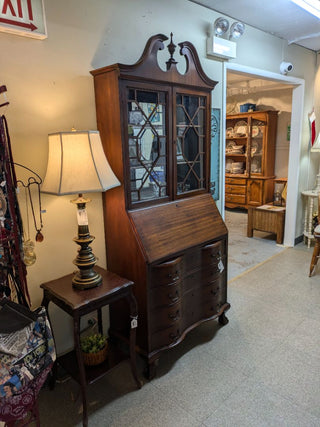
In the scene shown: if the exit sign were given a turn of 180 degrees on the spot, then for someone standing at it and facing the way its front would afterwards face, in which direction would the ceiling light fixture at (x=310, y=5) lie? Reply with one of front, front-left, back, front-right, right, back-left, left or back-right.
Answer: back-right

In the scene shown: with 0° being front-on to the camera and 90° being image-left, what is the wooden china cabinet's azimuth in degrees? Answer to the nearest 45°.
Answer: approximately 45°

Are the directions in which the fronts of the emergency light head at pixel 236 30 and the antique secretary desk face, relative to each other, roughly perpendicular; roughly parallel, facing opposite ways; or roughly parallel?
roughly parallel

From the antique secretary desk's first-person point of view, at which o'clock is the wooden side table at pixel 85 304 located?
The wooden side table is roughly at 3 o'clock from the antique secretary desk.

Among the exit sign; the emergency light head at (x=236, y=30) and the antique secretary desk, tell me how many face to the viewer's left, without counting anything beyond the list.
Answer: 0

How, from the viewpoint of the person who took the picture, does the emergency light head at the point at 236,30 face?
facing the viewer and to the right of the viewer

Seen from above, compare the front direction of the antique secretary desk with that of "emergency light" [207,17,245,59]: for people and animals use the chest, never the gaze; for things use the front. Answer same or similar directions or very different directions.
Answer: same or similar directions

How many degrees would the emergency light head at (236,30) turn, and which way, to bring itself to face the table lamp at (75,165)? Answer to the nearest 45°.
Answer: approximately 90° to its right

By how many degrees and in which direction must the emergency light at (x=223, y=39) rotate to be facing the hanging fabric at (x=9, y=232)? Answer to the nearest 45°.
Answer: approximately 90° to its right

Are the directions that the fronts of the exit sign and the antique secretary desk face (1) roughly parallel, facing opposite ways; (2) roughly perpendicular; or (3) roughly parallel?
roughly parallel

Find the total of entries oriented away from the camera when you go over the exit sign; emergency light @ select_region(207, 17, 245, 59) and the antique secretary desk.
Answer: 0

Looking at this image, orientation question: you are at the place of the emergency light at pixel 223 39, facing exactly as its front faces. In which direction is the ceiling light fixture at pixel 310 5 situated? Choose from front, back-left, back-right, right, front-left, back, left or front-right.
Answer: front-left

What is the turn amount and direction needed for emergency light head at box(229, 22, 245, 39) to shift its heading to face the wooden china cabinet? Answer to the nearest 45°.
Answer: approximately 135° to its left
